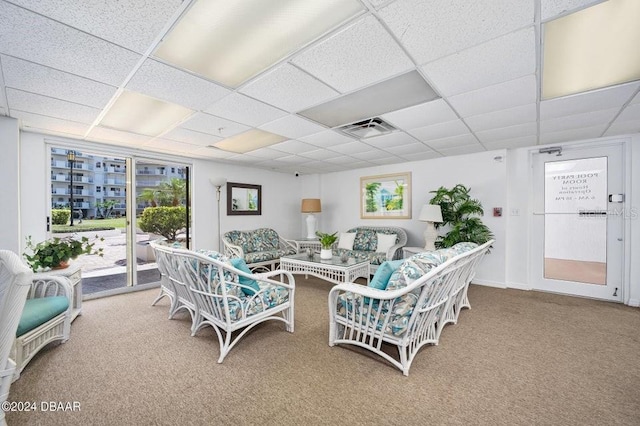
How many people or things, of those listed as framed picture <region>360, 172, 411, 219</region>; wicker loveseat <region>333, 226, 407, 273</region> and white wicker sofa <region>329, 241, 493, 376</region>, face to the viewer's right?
0

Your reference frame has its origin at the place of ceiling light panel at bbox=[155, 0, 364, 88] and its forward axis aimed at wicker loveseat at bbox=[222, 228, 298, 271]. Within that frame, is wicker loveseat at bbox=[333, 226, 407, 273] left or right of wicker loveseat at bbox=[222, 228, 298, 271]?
right

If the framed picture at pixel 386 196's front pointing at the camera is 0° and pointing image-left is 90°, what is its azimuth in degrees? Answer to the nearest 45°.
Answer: approximately 45°

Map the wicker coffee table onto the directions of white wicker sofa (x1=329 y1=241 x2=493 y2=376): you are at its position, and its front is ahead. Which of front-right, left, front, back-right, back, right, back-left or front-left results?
front

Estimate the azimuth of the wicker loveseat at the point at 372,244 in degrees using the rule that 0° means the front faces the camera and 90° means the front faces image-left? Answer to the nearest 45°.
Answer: approximately 45°

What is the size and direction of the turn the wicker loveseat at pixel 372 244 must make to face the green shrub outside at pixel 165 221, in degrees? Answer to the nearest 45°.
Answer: approximately 45° to its right

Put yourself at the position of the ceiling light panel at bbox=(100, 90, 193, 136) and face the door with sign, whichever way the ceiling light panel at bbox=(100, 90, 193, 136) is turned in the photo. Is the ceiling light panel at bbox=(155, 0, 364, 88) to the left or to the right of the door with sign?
right

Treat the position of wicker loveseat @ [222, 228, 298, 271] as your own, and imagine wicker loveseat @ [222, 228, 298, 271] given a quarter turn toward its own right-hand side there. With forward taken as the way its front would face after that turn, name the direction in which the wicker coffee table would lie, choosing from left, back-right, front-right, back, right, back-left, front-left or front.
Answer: left

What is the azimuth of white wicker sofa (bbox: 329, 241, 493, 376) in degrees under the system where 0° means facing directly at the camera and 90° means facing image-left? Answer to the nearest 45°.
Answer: approximately 135°

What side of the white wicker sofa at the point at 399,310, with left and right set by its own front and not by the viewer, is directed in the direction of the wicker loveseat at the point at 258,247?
front

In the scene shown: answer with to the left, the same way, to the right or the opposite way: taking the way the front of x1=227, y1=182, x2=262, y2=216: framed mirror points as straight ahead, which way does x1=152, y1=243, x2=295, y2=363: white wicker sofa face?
to the left

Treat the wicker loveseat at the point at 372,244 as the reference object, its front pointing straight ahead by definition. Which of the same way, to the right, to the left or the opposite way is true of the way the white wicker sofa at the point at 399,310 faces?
to the right

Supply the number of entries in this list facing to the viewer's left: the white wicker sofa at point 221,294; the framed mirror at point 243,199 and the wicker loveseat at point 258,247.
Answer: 0

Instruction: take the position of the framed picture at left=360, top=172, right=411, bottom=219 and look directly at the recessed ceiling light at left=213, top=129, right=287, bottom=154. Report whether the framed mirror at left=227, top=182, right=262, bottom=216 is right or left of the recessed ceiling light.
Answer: right

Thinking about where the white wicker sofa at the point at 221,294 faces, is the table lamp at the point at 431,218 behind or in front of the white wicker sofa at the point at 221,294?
in front

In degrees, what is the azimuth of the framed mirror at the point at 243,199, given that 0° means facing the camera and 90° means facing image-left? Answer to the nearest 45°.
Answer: approximately 315°
